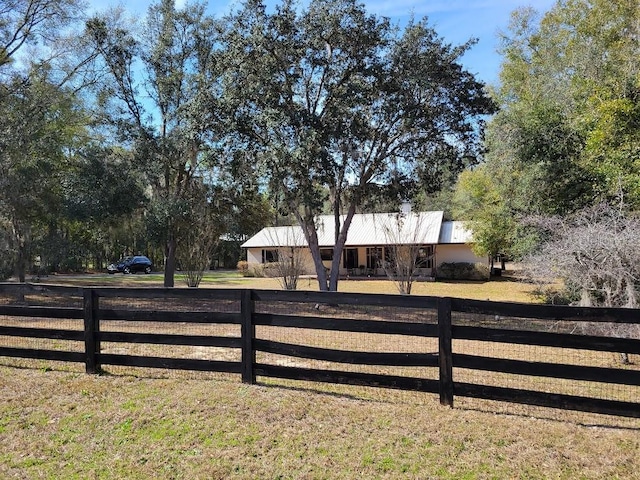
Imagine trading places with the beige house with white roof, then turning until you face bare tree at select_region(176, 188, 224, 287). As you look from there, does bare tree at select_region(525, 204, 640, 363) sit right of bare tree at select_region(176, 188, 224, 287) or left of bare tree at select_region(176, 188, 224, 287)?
left

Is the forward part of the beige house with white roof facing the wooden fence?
yes

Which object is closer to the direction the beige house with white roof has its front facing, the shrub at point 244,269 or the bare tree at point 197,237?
the bare tree

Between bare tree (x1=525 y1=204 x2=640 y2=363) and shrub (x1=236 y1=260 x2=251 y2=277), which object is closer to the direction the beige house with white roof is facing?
the bare tree

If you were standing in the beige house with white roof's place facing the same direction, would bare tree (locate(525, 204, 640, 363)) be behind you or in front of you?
in front

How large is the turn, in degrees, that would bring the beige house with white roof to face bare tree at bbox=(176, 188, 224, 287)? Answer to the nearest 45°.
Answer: approximately 45° to its right

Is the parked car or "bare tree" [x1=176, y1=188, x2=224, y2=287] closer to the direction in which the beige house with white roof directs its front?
the bare tree

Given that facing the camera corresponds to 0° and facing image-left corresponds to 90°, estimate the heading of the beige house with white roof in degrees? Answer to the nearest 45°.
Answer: approximately 0°

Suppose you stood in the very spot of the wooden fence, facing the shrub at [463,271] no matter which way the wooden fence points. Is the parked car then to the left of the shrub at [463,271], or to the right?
left
